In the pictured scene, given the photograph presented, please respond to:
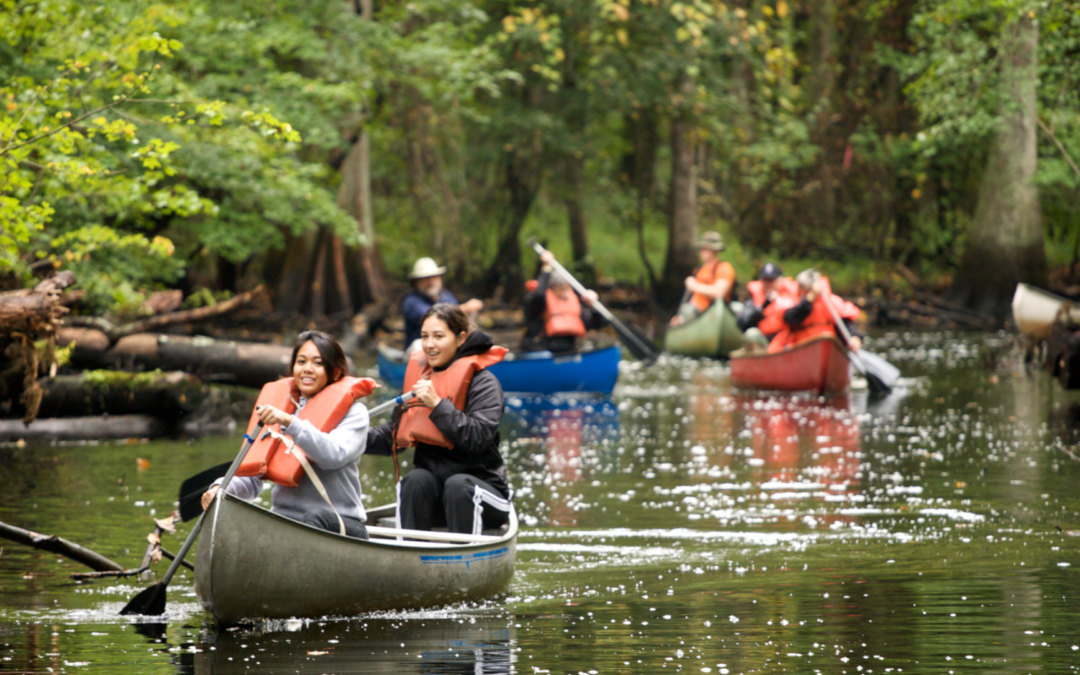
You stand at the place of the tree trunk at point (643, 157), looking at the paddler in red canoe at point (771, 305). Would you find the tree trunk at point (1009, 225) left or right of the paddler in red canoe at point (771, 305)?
left

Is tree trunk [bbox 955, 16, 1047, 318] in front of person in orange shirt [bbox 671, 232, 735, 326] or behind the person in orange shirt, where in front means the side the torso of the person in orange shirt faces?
behind

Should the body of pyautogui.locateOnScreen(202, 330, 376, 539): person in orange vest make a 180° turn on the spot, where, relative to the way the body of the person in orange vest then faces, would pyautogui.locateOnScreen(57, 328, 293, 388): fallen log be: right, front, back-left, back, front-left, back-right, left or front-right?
front-left

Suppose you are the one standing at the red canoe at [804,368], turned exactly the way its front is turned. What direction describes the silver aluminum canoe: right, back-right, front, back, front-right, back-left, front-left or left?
front-right

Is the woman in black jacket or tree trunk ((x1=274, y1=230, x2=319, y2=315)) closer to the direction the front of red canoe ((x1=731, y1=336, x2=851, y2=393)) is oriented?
the woman in black jacket

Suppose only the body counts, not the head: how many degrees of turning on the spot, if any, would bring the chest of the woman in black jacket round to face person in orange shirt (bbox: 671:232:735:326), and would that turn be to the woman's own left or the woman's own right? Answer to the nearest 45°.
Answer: approximately 135° to the woman's own right

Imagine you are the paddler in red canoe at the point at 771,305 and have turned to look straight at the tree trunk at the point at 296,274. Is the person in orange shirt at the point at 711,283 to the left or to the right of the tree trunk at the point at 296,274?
right

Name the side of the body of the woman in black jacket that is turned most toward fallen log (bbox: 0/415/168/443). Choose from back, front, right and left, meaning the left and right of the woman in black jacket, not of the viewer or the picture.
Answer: right
